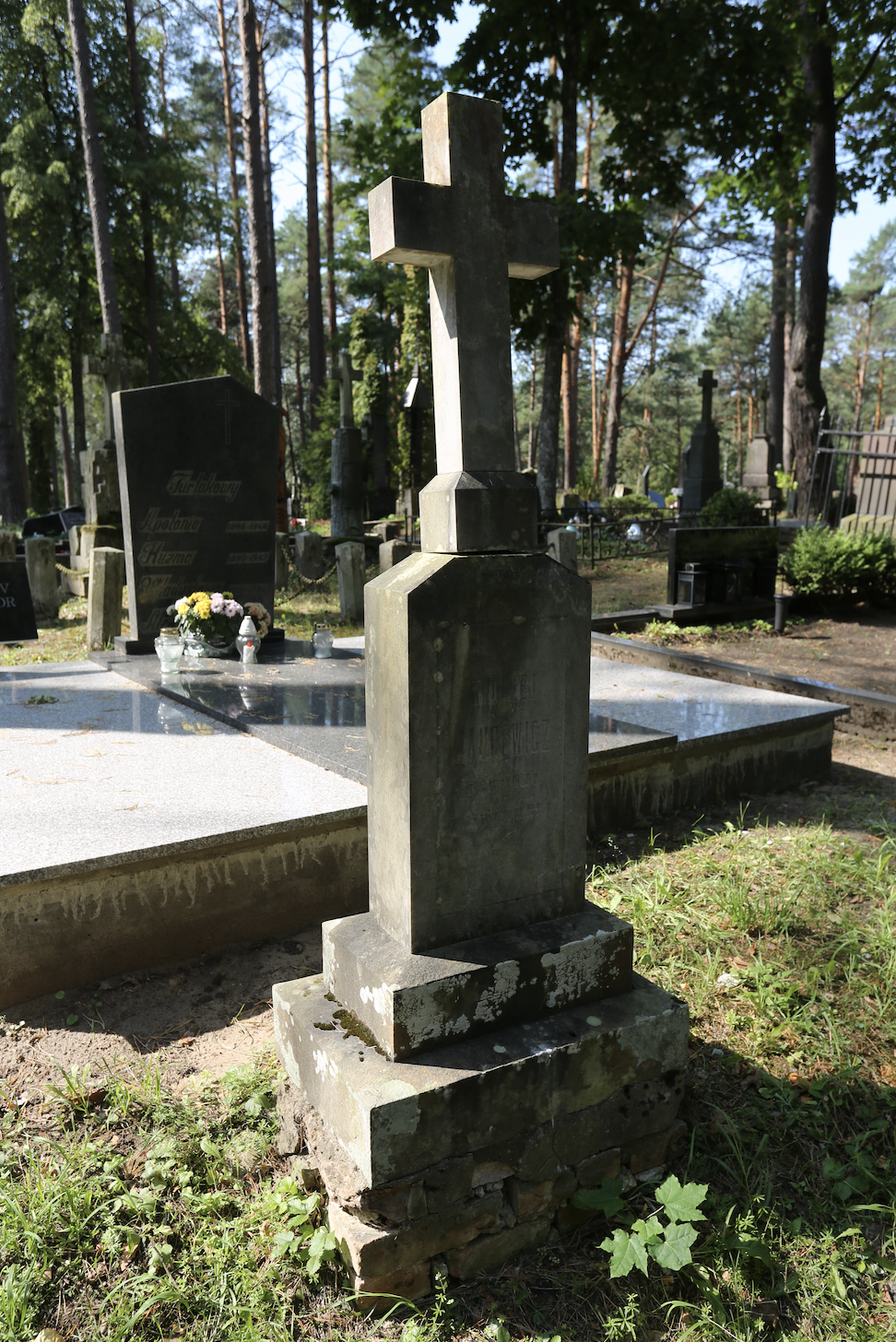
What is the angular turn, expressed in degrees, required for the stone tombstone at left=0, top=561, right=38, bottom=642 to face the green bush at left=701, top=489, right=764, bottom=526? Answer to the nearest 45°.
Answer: approximately 90° to its left

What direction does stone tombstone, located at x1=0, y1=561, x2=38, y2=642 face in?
toward the camera

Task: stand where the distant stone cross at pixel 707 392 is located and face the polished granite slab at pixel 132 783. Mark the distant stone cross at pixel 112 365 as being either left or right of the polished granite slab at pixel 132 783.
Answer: right

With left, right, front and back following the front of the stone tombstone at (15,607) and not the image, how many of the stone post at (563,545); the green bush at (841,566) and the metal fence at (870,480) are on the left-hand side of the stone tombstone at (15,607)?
3

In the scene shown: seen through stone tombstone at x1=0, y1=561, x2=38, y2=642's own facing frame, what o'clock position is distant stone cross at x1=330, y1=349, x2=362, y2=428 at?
The distant stone cross is roughly at 7 o'clock from the stone tombstone.

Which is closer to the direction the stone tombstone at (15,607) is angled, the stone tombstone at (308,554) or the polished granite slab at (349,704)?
the polished granite slab

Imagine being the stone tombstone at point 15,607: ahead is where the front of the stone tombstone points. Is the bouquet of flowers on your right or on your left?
on your left

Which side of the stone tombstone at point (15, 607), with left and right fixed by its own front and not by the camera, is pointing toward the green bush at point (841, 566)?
left

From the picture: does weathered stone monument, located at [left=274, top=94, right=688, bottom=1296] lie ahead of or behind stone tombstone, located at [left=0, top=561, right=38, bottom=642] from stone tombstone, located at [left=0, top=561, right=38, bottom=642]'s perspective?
ahead

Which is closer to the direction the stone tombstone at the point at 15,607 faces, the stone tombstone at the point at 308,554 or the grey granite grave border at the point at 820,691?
the grey granite grave border

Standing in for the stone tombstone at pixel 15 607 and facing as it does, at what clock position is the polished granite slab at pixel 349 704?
The polished granite slab is roughly at 11 o'clock from the stone tombstone.

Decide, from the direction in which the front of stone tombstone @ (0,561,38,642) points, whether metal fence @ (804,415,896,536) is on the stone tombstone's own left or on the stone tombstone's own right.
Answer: on the stone tombstone's own left

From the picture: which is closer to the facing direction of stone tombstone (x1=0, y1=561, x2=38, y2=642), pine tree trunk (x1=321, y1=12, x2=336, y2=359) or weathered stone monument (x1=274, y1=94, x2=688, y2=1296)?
the weathered stone monument

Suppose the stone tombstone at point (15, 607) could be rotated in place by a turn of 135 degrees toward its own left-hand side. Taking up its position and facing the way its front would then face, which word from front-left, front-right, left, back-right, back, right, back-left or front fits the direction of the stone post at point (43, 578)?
front-left

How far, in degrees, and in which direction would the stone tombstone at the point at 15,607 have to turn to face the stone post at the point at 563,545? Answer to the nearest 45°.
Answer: approximately 90° to its left

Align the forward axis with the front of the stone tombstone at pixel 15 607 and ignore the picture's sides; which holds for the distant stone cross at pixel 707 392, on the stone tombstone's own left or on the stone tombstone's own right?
on the stone tombstone's own left

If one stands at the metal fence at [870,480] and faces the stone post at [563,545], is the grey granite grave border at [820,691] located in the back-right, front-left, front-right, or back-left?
front-left
